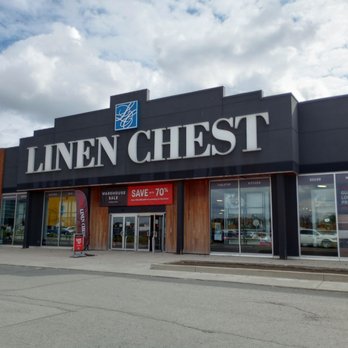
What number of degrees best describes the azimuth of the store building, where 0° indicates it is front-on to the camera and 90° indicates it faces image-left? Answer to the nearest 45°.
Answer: approximately 45°

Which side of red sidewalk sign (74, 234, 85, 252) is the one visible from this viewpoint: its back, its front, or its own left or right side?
front
